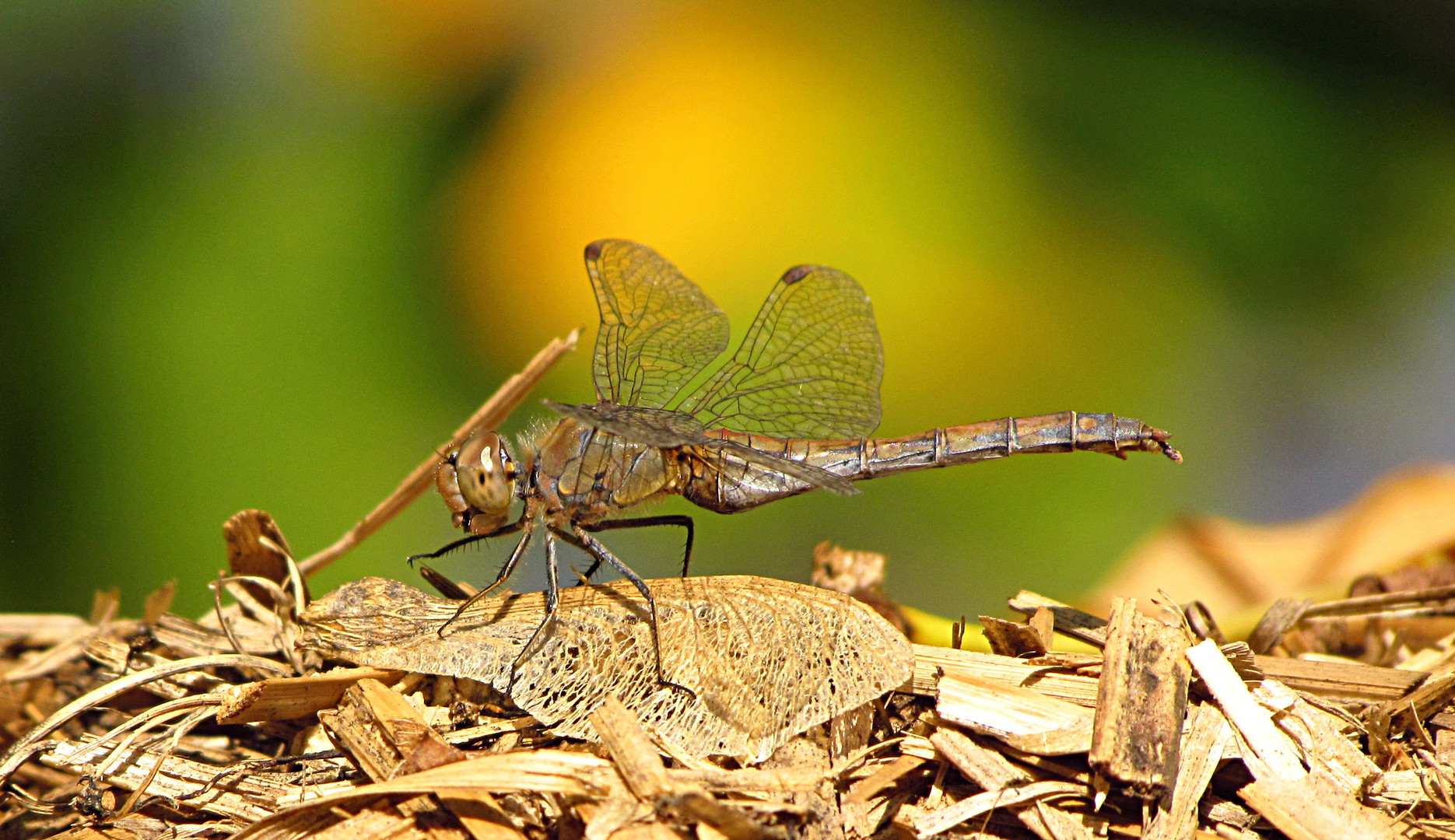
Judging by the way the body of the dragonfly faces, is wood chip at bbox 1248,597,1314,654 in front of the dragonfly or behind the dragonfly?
behind

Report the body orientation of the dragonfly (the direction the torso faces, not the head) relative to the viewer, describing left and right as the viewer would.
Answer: facing to the left of the viewer

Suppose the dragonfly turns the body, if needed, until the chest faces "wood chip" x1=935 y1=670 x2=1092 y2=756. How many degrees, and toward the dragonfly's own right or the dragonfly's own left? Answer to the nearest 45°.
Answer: approximately 135° to the dragonfly's own left

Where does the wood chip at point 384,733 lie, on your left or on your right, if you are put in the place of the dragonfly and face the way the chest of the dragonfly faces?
on your left

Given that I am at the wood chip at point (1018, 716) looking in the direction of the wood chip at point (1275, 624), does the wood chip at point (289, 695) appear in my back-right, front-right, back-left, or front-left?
back-left

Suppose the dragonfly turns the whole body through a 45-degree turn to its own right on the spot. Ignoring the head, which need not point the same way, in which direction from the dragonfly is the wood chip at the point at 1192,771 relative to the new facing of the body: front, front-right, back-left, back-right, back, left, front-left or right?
back
